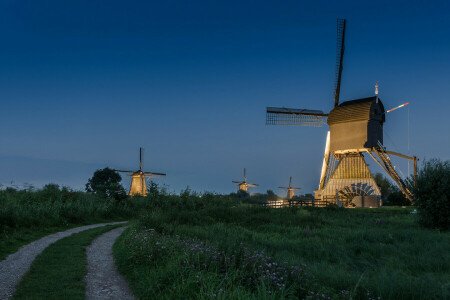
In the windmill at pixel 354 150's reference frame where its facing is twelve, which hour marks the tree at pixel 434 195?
The tree is roughly at 7 o'clock from the windmill.

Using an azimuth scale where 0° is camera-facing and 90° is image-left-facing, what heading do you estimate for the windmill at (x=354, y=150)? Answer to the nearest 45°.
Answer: approximately 135°
